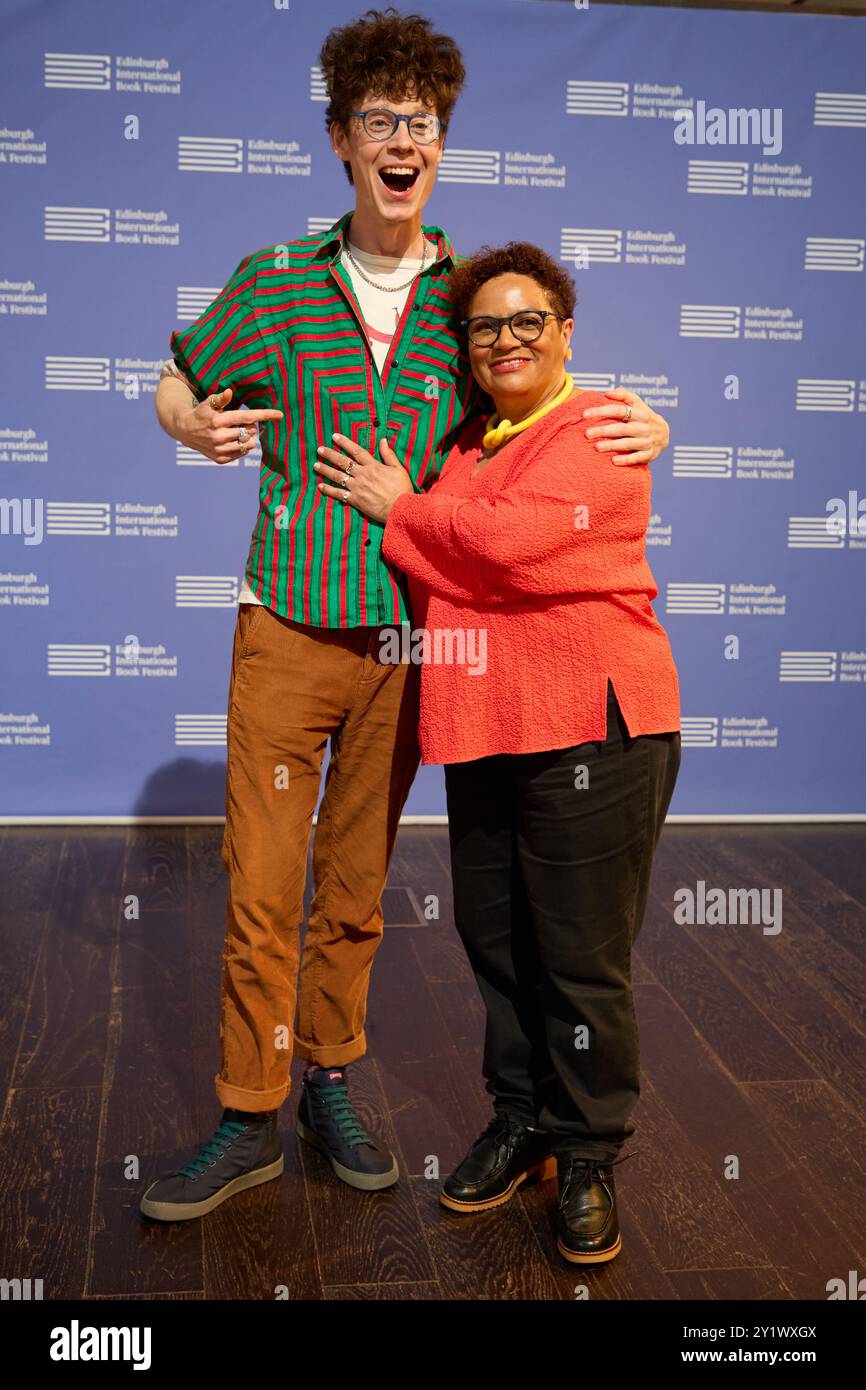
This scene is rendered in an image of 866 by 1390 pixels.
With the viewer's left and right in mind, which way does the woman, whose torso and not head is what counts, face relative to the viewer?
facing the viewer and to the left of the viewer
